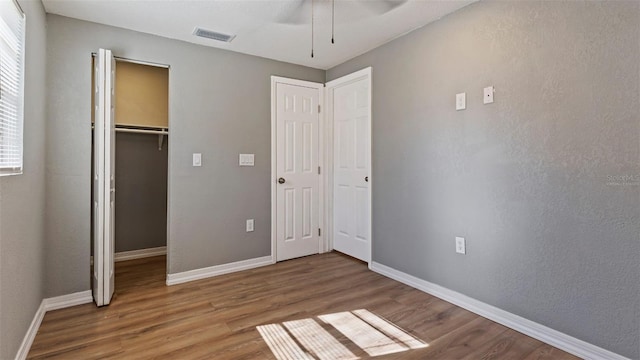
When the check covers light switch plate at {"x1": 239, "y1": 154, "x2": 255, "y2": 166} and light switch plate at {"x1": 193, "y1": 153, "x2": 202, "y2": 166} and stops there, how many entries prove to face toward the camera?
2

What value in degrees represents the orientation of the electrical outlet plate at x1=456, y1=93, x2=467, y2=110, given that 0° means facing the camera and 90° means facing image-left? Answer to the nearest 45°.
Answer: approximately 45°

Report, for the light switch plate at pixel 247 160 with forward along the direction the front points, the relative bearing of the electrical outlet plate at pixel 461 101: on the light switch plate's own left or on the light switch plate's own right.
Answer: on the light switch plate's own left

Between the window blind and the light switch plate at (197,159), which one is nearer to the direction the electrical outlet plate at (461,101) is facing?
the window blind

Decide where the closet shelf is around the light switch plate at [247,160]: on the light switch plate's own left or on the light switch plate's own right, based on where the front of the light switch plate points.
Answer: on the light switch plate's own right

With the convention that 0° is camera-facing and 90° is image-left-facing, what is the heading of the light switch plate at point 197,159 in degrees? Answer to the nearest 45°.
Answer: approximately 0°

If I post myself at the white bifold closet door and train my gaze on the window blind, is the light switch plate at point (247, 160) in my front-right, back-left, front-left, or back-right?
back-left

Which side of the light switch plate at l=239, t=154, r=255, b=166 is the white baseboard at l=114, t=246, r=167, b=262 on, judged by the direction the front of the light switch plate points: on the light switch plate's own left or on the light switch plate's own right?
on the light switch plate's own right

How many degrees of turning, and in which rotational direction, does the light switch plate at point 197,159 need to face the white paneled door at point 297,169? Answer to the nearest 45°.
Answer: approximately 90° to its left
